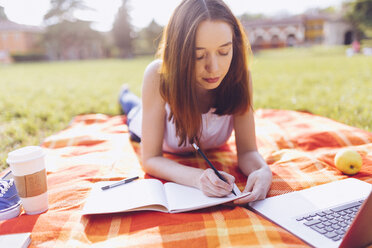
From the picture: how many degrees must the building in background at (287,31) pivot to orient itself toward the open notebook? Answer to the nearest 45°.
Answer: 0° — it already faces it

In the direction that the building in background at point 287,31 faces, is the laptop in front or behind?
in front

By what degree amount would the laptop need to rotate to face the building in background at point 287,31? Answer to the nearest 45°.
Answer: approximately 45° to its right

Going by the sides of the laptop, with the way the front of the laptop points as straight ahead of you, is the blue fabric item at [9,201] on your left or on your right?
on your left

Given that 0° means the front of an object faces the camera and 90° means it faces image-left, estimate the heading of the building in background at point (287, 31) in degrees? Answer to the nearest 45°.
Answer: approximately 0°

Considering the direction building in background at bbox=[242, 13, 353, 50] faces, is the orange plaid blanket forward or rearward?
forward

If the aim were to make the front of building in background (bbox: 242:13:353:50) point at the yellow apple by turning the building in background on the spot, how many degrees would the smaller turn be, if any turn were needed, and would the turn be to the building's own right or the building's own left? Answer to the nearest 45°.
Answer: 0° — it already faces it

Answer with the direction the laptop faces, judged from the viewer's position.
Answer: facing away from the viewer and to the left of the viewer

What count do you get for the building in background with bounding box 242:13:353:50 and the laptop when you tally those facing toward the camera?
1

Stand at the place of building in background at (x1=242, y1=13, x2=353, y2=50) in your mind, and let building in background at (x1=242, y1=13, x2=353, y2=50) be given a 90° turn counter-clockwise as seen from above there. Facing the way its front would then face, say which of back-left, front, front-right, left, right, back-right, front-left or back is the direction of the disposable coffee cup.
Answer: right

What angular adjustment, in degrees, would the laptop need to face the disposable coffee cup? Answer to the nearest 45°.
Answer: approximately 45° to its left
